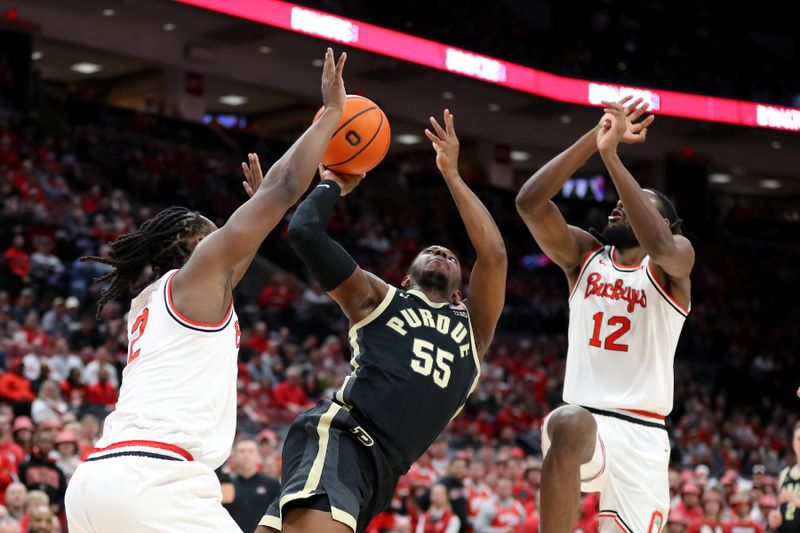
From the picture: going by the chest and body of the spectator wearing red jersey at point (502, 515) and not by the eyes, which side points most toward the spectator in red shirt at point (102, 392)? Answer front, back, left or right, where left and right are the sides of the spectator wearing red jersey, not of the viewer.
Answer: right

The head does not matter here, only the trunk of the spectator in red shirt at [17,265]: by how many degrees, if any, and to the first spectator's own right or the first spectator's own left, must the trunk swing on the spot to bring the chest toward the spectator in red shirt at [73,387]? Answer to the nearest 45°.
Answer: approximately 45° to the first spectator's own right

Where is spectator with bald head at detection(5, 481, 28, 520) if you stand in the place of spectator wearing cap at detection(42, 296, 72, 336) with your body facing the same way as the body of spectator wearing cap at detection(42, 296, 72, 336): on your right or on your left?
on your right

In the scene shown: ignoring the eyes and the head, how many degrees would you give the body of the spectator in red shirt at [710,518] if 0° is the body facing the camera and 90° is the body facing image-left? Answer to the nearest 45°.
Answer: approximately 0°

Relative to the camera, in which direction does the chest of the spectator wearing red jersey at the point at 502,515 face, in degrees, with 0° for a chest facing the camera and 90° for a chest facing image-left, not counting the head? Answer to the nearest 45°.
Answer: approximately 0°

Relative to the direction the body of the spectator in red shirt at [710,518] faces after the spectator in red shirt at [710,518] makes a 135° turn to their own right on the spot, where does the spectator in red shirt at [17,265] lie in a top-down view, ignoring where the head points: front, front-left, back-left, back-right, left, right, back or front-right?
front-left
